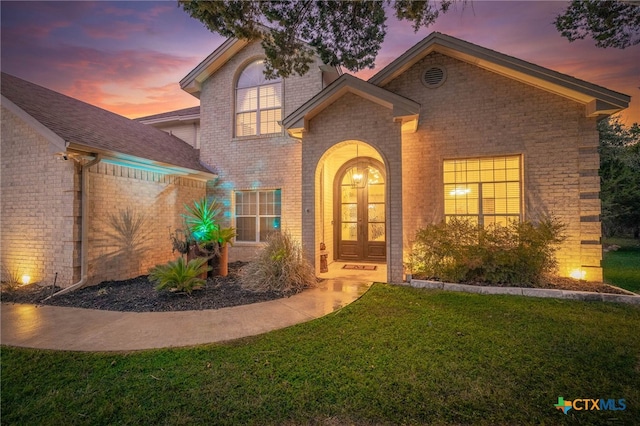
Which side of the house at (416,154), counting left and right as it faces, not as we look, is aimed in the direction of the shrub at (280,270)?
front

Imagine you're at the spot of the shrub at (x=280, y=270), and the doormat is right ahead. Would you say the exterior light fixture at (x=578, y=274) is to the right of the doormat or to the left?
right

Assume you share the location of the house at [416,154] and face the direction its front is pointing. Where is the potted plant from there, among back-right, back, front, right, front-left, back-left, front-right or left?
right

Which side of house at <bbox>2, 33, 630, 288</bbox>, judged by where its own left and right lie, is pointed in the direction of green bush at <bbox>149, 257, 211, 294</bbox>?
front

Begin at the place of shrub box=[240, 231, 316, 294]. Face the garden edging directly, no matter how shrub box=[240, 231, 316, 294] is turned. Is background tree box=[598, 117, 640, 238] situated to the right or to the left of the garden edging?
left

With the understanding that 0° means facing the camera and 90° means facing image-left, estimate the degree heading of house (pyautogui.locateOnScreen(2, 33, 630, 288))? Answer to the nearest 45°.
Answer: approximately 0°

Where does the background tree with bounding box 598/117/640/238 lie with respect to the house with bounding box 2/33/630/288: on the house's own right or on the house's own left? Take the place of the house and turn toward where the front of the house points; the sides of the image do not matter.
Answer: on the house's own left

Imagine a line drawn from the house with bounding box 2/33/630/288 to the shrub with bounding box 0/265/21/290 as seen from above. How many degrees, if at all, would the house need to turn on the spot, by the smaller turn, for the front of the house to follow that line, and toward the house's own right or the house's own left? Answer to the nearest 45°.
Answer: approximately 90° to the house's own right
